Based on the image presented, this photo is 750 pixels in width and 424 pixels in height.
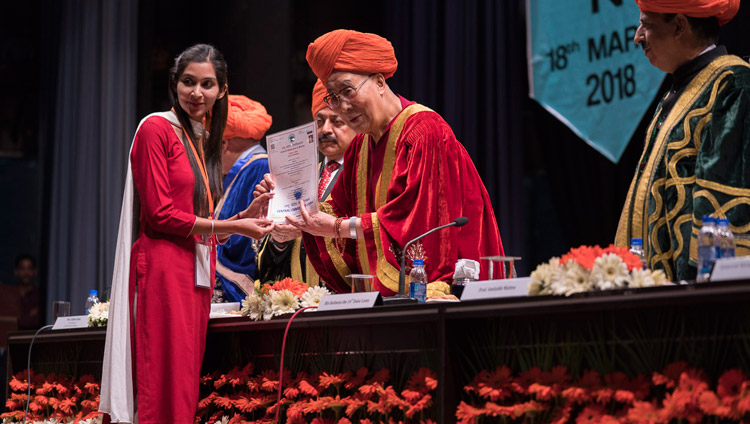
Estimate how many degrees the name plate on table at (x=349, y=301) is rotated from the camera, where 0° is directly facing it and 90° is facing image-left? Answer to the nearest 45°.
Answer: approximately 0°

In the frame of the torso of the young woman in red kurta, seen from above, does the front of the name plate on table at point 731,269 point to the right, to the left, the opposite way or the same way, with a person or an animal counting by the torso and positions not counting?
to the right

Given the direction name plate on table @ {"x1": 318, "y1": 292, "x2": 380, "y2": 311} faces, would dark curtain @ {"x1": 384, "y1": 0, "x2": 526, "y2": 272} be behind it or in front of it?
behind

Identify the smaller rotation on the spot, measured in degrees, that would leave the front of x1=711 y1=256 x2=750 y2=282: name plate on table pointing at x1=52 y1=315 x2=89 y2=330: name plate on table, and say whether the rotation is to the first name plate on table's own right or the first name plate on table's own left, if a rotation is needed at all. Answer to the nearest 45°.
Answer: approximately 90° to the first name plate on table's own right

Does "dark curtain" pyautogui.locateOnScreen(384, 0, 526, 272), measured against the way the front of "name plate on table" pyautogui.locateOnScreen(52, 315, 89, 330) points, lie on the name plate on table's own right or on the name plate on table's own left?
on the name plate on table's own left

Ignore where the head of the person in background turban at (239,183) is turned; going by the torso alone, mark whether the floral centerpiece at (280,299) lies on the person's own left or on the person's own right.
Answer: on the person's own left

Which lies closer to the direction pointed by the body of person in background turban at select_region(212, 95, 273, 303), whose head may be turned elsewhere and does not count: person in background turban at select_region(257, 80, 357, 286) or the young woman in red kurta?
the young woman in red kurta

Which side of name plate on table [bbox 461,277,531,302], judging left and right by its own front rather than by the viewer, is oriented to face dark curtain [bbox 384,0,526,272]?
back

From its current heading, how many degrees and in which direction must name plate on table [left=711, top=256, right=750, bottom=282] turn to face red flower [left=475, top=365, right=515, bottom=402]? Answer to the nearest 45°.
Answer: approximately 90° to its right

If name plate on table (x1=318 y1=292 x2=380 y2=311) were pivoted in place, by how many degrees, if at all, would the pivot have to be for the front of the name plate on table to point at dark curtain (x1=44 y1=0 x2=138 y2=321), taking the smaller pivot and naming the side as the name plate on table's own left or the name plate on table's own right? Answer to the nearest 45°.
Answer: approximately 135° to the name plate on table's own right
